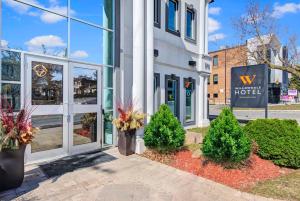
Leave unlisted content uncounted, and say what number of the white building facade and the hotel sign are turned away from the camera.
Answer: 0

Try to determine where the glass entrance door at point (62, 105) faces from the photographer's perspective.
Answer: facing the viewer and to the right of the viewer

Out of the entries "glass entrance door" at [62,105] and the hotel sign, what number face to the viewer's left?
0

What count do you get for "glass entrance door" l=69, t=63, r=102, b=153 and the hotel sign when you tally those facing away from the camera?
0

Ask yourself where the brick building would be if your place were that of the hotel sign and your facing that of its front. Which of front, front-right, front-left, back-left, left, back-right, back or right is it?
back

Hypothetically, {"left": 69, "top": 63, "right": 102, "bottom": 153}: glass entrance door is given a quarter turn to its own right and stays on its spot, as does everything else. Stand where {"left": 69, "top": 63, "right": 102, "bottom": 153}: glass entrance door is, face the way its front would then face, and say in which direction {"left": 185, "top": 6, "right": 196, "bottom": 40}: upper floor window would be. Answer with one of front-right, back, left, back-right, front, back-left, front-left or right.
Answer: back

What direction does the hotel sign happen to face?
toward the camera

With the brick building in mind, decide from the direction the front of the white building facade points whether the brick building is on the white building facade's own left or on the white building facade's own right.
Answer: on the white building facade's own left

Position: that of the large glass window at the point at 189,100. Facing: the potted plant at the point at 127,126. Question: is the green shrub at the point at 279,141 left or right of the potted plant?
left

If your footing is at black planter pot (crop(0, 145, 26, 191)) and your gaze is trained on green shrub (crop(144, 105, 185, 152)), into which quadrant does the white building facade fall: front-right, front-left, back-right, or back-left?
front-left

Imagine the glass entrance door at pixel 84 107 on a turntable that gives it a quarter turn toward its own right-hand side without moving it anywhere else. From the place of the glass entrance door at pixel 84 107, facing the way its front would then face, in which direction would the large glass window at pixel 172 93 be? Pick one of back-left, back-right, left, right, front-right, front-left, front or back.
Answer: back

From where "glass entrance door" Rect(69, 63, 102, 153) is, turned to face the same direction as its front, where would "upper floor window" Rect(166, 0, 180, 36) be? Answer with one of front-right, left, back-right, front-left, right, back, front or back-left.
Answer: left
